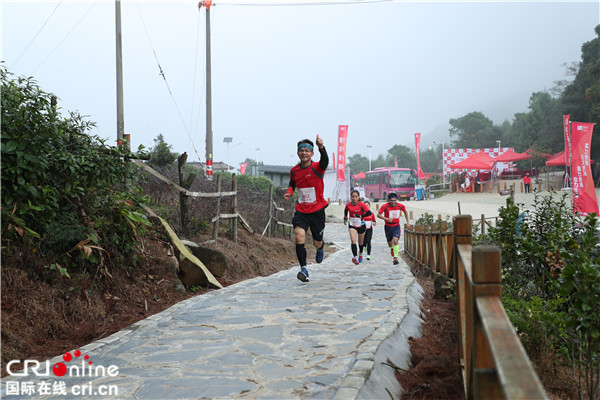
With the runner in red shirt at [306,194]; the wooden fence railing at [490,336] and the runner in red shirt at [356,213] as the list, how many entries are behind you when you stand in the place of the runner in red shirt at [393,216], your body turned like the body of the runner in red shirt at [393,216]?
0

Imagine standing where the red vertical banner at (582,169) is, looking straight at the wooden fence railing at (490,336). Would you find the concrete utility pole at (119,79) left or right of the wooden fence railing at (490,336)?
right

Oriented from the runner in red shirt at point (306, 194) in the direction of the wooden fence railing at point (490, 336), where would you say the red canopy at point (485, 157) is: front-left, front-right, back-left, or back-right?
back-left

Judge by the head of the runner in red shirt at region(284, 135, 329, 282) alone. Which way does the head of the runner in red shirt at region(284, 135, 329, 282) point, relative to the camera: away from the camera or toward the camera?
toward the camera

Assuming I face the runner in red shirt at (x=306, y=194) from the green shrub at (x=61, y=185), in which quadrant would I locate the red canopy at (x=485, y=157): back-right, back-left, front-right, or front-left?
front-left

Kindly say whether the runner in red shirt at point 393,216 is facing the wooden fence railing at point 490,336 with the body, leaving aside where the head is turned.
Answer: yes

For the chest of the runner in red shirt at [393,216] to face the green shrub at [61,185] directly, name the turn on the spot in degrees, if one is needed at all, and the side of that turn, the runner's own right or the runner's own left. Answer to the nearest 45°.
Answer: approximately 45° to the runner's own right

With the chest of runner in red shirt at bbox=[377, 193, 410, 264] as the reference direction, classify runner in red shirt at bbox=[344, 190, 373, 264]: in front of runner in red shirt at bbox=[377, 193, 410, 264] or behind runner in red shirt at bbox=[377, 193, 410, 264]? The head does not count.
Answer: in front

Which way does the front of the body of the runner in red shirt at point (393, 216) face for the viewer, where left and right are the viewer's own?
facing the viewer

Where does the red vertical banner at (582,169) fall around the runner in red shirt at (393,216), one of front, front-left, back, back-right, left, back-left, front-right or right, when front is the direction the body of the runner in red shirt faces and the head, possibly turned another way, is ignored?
back-left

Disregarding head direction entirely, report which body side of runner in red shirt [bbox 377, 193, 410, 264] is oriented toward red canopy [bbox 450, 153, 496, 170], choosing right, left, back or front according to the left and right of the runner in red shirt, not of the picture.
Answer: back

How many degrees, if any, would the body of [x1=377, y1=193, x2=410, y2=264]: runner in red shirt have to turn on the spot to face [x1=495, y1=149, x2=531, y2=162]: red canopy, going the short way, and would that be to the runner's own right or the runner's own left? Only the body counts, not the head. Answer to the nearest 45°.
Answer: approximately 180°

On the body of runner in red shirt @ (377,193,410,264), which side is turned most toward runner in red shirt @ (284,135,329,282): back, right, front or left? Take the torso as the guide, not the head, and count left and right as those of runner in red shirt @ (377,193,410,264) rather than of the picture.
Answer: front

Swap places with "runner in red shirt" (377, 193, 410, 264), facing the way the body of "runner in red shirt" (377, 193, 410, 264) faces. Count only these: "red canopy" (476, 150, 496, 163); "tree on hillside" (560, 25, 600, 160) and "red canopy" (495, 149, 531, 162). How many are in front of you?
0

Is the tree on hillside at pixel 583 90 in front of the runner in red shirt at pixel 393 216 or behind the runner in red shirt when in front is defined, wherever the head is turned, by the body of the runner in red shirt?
behind
